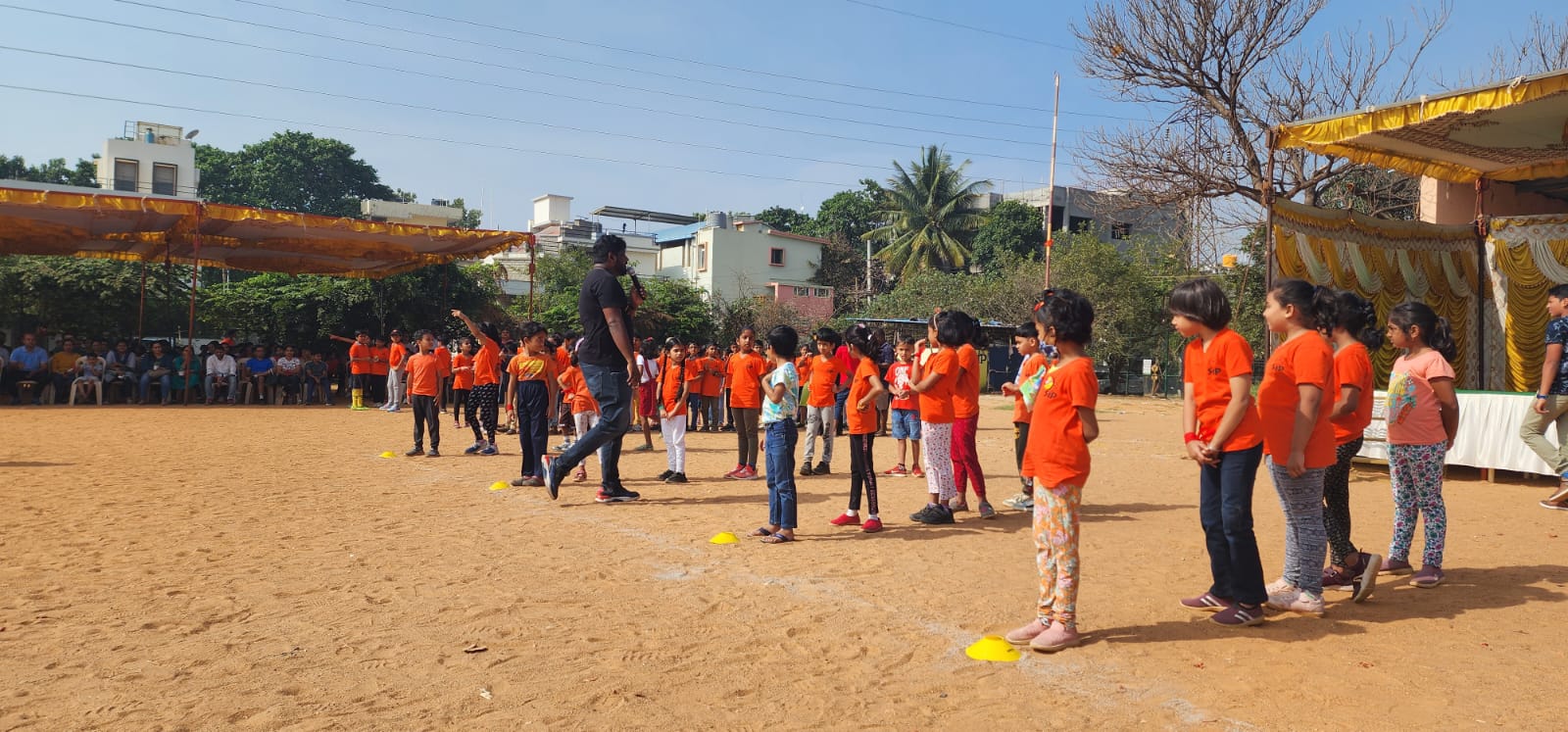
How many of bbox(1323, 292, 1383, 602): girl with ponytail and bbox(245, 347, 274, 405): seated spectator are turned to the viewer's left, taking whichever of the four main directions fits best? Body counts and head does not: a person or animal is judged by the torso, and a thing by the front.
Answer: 1

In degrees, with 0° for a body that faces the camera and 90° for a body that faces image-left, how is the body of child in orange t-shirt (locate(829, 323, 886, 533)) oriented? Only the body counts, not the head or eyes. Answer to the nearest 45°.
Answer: approximately 45°

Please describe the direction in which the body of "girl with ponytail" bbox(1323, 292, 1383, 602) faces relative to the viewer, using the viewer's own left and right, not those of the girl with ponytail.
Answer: facing to the left of the viewer

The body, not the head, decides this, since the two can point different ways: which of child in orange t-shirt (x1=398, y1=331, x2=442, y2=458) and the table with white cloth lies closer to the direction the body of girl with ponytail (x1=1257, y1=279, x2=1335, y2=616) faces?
the child in orange t-shirt

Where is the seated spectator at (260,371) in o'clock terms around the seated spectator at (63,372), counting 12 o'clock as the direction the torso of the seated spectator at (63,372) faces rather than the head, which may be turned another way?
the seated spectator at (260,371) is roughly at 9 o'clock from the seated spectator at (63,372).

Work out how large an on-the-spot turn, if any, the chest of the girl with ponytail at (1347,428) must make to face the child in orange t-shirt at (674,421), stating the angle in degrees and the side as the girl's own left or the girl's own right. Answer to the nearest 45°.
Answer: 0° — they already face them
